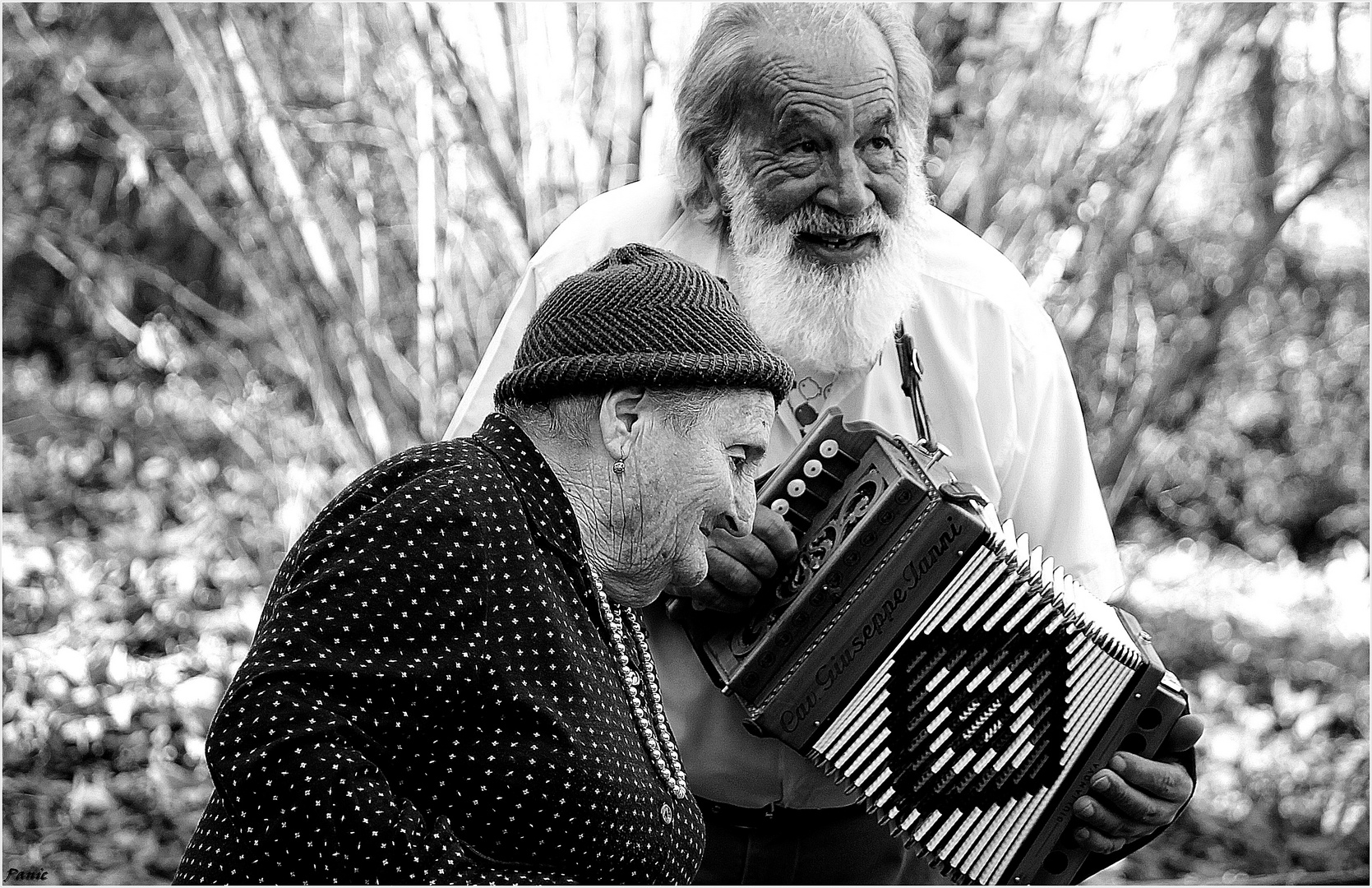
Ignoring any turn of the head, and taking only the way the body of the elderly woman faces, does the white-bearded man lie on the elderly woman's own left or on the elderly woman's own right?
on the elderly woman's own left

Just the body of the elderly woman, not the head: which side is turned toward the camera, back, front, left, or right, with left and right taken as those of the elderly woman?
right

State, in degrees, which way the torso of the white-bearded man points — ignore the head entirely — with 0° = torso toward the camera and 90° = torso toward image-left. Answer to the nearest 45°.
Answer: approximately 0°

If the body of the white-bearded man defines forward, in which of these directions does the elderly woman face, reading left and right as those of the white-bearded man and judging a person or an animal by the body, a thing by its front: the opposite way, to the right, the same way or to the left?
to the left

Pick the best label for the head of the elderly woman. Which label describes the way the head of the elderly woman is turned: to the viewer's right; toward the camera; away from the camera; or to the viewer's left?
to the viewer's right

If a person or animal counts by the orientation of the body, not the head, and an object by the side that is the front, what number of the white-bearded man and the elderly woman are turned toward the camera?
1

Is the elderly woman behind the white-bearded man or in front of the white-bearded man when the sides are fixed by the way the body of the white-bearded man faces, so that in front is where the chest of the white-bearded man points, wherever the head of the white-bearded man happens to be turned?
in front
